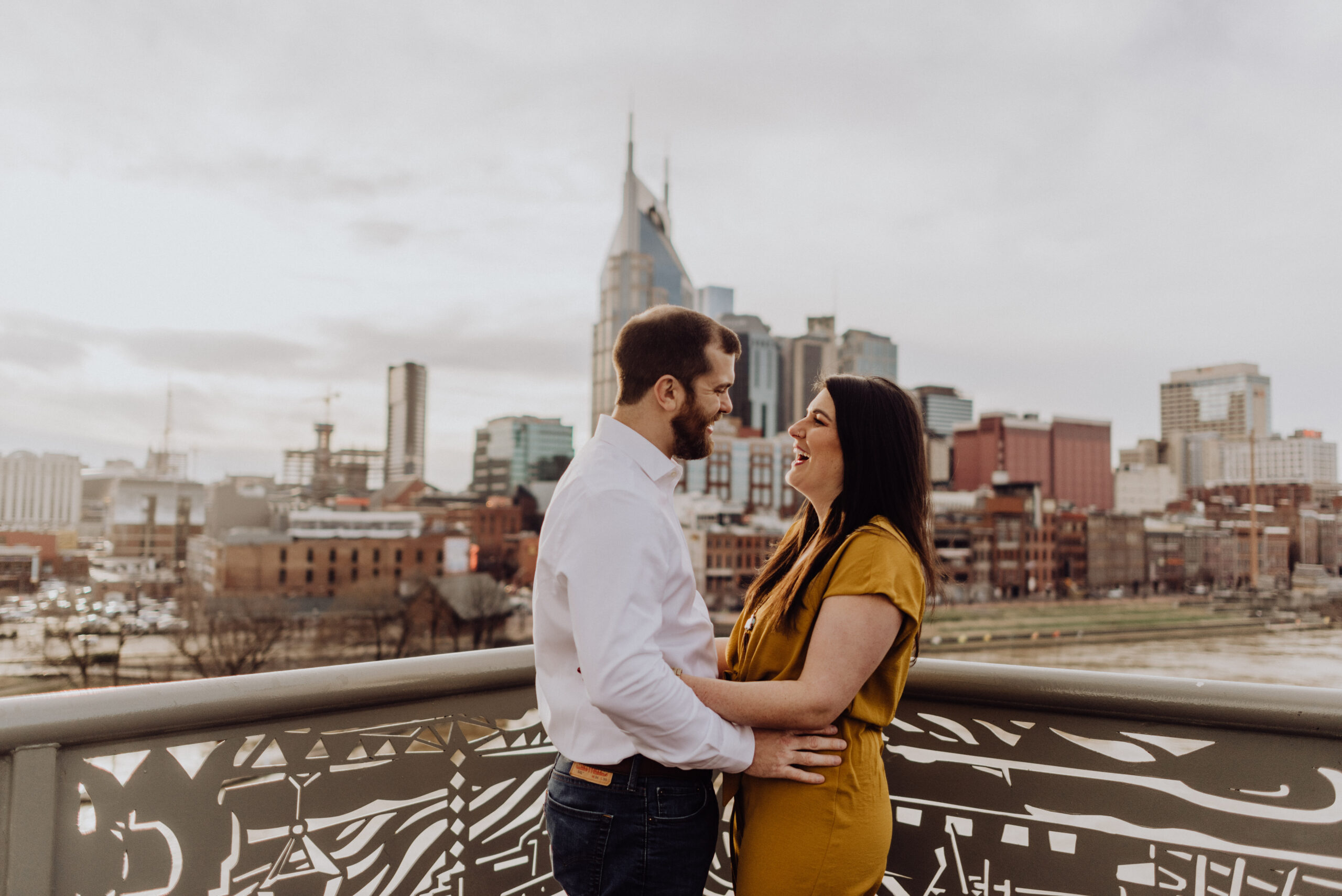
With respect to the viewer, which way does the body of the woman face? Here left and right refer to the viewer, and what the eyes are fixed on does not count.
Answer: facing to the left of the viewer

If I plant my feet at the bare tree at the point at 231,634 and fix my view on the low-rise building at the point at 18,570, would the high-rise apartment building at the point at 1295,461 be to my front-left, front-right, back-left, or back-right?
front-right

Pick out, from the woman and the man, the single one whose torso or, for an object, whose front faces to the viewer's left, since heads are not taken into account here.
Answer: the woman

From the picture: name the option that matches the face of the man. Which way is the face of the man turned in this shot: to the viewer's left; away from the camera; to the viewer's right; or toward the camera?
to the viewer's right

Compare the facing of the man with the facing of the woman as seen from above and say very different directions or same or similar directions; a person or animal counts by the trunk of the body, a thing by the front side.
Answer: very different directions

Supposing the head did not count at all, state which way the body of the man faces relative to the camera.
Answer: to the viewer's right

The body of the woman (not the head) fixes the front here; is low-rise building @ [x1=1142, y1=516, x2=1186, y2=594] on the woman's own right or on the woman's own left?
on the woman's own right

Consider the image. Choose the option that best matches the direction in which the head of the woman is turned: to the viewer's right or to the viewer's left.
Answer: to the viewer's left

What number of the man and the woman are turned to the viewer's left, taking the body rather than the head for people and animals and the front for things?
1
